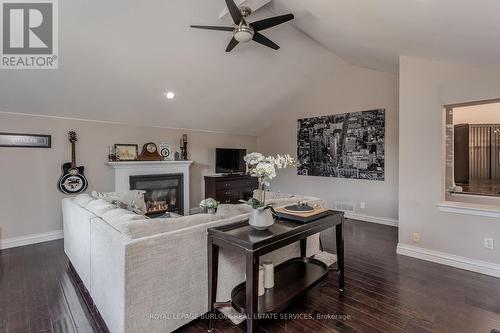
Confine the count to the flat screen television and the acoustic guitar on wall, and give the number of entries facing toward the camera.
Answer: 2

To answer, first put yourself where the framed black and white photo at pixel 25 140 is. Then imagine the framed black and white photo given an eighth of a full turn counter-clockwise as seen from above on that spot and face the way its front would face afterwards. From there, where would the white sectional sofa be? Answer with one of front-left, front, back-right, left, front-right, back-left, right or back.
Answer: front-right

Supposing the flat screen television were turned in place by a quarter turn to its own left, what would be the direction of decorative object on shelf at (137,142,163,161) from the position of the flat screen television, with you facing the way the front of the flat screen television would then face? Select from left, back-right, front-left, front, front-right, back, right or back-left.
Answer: back-right

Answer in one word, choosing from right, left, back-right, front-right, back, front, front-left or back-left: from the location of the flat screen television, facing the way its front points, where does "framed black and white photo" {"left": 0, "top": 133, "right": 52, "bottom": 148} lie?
front-right

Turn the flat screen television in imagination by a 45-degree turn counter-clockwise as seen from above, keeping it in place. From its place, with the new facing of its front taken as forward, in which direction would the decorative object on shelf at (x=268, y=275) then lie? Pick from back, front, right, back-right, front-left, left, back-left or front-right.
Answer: front-right

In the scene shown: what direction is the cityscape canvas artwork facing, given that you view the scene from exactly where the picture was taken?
facing the viewer and to the left of the viewer

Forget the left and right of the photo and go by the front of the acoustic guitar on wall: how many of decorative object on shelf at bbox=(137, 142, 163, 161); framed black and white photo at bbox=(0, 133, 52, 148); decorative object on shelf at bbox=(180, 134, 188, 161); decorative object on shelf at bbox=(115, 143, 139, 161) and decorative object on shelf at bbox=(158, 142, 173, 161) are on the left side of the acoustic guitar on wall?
4

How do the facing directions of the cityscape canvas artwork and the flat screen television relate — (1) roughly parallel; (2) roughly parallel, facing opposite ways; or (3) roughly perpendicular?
roughly perpendicular

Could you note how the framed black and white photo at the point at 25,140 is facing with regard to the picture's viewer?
facing the viewer

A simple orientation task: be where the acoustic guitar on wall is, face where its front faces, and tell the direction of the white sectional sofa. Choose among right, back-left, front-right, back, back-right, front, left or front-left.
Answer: front

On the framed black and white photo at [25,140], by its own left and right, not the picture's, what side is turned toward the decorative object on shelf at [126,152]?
left

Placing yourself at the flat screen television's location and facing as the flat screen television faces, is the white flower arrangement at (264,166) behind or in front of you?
in front

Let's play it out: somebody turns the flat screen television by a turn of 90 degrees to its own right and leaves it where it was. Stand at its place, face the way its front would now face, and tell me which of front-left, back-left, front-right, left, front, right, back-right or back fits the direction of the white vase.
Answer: left

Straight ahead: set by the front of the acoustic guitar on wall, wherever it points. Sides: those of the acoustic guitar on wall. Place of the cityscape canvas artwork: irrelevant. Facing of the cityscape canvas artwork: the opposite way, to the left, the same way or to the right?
to the right

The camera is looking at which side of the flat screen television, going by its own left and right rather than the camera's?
front

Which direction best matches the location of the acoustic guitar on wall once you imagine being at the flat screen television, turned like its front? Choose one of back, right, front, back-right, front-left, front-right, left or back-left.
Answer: front-right
